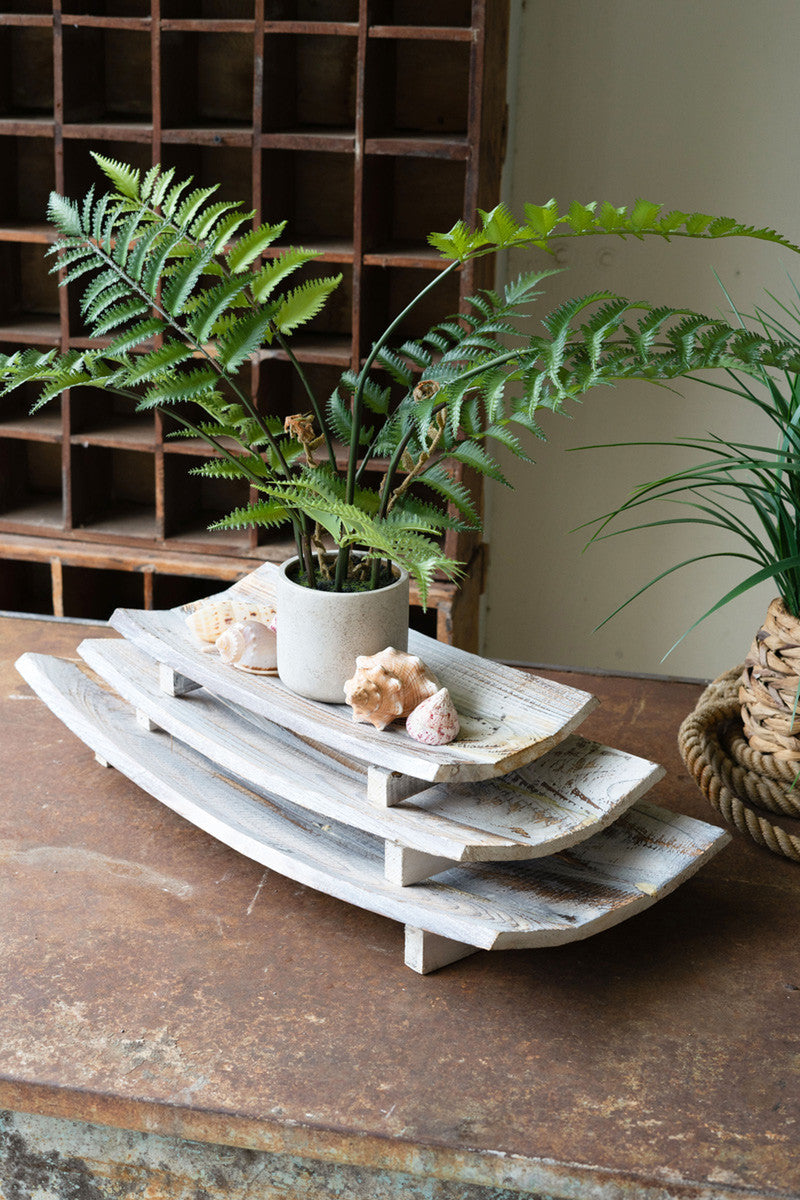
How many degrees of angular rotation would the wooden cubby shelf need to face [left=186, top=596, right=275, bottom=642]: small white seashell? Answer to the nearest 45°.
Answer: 0° — it already faces it

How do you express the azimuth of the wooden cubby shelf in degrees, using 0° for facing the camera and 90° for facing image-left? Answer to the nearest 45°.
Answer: approximately 0°

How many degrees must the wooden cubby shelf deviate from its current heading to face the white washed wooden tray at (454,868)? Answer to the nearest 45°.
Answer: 0° — it already faces it

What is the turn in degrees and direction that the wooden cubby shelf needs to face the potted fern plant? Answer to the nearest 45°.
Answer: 0° — it already faces it

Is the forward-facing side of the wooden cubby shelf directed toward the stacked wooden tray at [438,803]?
yes

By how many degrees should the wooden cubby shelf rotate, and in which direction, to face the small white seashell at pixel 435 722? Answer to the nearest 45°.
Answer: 0° — it already faces it

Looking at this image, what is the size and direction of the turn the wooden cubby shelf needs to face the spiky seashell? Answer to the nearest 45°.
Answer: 0° — it already faces it

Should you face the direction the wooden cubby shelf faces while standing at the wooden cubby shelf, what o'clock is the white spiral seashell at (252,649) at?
The white spiral seashell is roughly at 12 o'clock from the wooden cubby shelf.

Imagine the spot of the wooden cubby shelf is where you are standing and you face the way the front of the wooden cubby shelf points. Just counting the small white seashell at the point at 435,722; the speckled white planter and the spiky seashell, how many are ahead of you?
3
